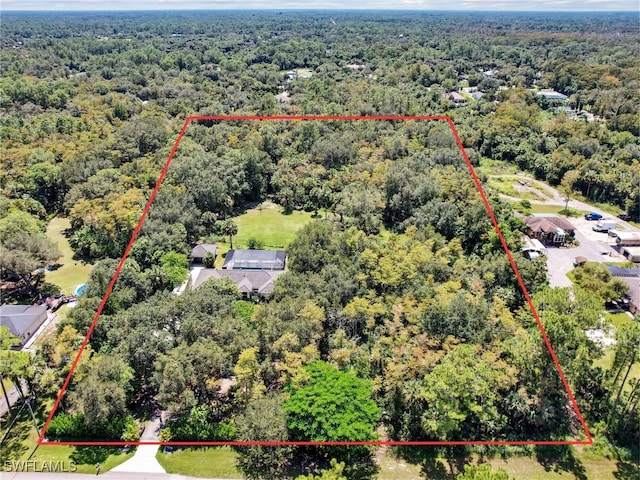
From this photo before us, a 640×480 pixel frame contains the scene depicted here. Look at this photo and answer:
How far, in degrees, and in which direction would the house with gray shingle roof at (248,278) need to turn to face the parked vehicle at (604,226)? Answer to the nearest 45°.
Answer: approximately 90° to its left

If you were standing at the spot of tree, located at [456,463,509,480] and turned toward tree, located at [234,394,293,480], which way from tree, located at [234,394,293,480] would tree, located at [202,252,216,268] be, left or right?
right

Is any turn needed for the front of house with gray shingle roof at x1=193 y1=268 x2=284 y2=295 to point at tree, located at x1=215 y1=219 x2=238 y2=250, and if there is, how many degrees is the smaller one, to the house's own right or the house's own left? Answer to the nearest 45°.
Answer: approximately 180°

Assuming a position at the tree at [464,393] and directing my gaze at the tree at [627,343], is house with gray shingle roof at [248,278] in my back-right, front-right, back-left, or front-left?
back-left

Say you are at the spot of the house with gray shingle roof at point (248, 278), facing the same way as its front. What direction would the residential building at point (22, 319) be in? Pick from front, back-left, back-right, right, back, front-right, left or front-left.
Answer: right

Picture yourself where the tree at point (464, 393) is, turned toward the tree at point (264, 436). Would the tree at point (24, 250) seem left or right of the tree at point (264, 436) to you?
right

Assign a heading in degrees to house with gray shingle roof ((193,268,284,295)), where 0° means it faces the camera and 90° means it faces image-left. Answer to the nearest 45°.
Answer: approximately 0°

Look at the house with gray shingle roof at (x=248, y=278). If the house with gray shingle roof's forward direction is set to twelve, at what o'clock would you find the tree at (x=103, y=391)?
The tree is roughly at 1 o'clock from the house with gray shingle roof.

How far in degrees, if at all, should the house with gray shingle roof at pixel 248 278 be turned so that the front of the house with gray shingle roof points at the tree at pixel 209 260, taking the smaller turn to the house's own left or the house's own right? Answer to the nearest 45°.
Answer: approximately 135° to the house's own right

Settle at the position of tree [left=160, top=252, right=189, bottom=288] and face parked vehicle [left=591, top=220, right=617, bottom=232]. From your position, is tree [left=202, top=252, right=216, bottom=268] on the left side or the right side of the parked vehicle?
left

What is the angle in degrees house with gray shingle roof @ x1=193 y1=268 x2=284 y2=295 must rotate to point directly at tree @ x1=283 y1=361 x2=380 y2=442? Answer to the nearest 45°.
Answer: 0° — it already faces it
